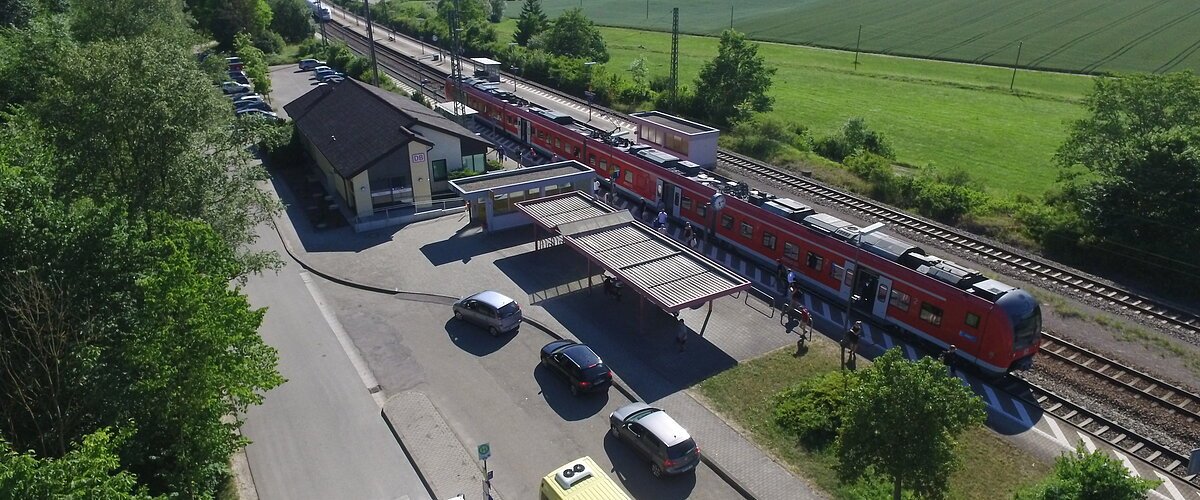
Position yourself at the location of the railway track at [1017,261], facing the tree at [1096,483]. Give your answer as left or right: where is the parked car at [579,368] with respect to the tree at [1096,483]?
right

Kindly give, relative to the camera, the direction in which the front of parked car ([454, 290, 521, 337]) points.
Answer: facing away from the viewer and to the left of the viewer

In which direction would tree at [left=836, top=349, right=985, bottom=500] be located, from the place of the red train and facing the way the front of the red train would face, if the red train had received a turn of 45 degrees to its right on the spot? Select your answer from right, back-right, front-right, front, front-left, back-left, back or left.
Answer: front

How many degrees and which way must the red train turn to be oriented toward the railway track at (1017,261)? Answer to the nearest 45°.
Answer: approximately 90° to its left

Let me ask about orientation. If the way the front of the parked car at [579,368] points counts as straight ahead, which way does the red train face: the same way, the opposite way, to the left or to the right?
the opposite way

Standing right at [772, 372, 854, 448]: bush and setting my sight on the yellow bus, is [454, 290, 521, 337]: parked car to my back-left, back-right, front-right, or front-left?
front-right

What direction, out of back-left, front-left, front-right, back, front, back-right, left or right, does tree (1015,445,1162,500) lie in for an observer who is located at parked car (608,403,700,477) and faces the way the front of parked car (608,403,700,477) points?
back

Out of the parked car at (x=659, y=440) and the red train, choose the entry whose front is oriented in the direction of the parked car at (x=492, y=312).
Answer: the parked car at (x=659, y=440)

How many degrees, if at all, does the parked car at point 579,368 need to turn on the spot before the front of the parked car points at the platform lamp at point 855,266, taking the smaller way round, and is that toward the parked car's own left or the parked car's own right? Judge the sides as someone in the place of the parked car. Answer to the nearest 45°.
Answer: approximately 90° to the parked car's own right

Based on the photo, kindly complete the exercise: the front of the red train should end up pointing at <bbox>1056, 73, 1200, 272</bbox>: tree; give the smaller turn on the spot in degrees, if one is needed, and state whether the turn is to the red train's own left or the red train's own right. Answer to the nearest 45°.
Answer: approximately 90° to the red train's own left

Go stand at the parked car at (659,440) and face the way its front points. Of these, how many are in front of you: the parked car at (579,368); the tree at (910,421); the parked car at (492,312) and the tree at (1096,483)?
2

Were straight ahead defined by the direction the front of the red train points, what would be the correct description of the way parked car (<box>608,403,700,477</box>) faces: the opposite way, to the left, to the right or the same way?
the opposite way

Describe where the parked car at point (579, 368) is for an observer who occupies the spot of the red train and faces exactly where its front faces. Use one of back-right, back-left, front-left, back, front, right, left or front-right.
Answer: right

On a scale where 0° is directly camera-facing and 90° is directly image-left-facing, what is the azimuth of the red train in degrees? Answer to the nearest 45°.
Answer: approximately 315°
